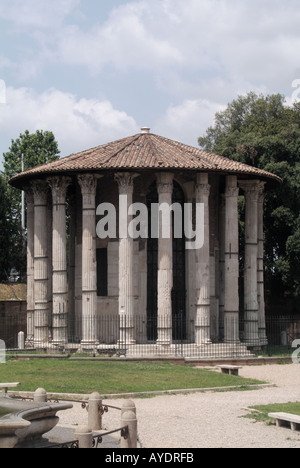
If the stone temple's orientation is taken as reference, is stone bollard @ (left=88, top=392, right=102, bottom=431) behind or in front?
in front

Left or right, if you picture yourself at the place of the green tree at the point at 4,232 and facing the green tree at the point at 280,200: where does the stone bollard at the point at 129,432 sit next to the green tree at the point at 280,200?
right

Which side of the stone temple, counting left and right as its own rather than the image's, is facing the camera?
front

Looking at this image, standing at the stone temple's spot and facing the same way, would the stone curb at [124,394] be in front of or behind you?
in front

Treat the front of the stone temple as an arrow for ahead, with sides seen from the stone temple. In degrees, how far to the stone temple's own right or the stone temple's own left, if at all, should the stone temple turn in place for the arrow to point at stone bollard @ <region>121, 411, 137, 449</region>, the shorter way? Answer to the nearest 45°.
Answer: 0° — it already faces it

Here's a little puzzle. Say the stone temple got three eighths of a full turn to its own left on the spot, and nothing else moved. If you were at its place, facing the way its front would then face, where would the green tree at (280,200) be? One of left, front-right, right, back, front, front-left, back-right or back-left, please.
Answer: front
